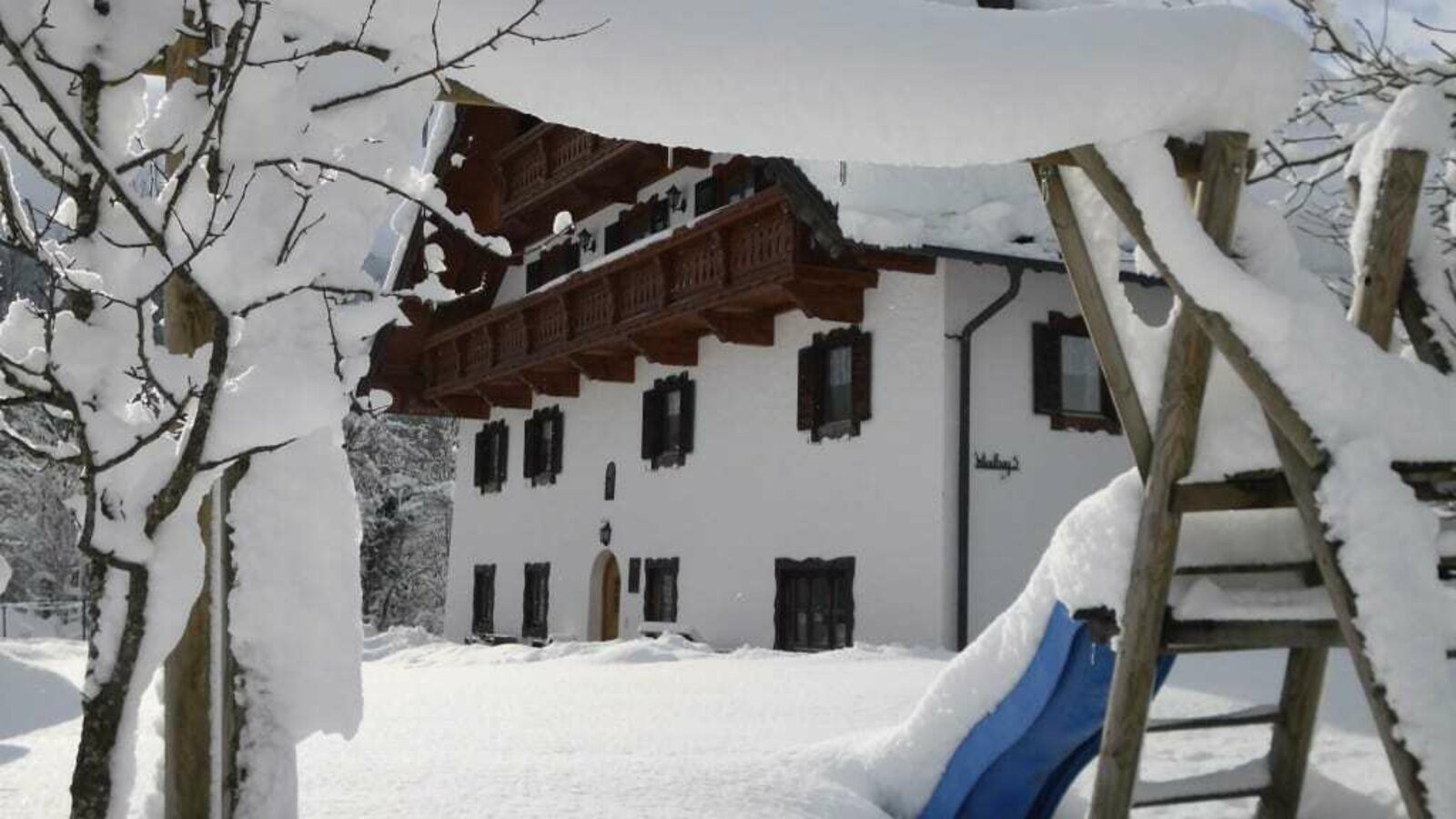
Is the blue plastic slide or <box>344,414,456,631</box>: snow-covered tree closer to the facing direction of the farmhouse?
the blue plastic slide

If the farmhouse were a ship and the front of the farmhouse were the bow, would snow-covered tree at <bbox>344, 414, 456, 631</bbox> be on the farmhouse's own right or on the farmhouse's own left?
on the farmhouse's own right

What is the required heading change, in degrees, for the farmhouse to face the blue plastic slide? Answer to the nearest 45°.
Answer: approximately 45° to its left

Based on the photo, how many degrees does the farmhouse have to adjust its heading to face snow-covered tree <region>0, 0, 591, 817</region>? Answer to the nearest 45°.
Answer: approximately 45° to its left

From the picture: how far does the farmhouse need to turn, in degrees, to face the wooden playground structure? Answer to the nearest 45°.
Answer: approximately 45° to its left

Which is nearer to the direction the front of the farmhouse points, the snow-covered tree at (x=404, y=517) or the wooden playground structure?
the wooden playground structure

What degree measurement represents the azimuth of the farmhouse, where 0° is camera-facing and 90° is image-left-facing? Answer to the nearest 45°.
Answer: approximately 45°
